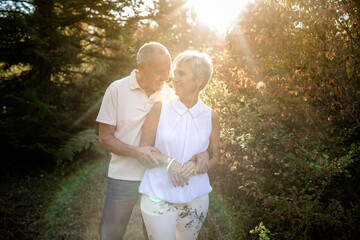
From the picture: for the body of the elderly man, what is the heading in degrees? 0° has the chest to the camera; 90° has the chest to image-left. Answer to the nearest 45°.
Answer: approximately 315°

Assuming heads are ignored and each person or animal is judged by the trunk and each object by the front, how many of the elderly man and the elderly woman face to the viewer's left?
0

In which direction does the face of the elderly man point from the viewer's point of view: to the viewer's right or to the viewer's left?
to the viewer's right

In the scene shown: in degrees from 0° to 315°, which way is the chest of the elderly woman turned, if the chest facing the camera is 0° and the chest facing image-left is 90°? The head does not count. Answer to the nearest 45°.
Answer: approximately 0°

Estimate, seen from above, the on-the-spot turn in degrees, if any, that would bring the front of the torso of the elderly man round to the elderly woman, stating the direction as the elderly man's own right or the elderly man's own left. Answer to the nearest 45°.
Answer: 0° — they already face them
